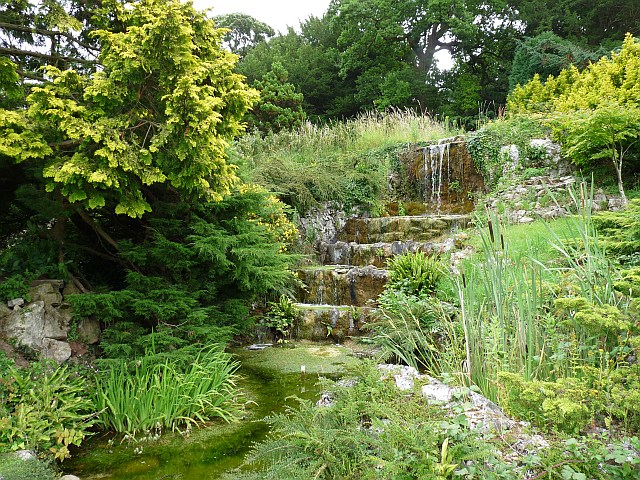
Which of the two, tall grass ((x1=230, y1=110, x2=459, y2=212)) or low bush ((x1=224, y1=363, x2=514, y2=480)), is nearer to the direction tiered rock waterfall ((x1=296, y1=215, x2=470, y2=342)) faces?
the low bush

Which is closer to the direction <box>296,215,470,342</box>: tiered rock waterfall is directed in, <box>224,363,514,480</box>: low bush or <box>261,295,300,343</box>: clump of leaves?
the low bush

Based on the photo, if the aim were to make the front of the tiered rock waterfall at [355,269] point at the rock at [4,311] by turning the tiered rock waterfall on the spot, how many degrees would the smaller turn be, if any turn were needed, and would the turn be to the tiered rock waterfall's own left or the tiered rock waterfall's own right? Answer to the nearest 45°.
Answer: approximately 45° to the tiered rock waterfall's own right

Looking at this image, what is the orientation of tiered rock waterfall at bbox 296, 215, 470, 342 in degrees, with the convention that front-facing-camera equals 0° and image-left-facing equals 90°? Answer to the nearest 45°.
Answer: approximately 0°

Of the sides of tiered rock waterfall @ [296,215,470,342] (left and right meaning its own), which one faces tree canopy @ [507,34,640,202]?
left

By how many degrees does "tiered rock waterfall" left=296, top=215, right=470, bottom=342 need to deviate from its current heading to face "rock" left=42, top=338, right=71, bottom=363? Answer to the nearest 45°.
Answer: approximately 45° to its right

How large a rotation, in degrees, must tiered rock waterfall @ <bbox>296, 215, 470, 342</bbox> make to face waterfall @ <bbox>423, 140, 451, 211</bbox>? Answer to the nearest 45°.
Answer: approximately 135° to its left

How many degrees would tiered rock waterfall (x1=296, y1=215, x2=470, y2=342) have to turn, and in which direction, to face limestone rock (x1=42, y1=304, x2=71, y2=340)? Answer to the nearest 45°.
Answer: approximately 45° to its right
